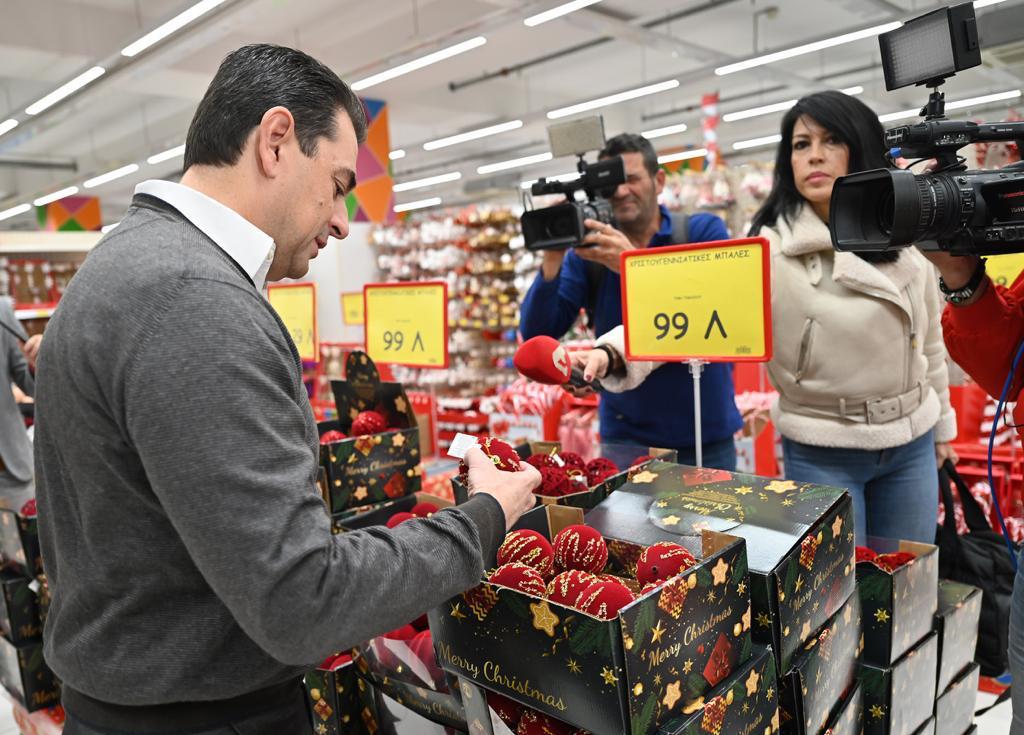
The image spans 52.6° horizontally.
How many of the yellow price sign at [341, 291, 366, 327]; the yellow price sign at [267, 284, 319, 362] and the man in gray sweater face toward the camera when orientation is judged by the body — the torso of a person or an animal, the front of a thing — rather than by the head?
2

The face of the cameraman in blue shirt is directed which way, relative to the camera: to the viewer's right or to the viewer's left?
to the viewer's left

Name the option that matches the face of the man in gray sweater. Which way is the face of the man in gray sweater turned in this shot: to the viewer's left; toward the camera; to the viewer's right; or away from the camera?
to the viewer's right

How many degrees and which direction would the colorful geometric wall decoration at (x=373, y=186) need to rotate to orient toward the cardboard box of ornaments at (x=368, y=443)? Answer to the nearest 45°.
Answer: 0° — it already faces it

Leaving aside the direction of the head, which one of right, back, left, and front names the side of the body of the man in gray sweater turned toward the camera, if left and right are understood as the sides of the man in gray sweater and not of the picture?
right

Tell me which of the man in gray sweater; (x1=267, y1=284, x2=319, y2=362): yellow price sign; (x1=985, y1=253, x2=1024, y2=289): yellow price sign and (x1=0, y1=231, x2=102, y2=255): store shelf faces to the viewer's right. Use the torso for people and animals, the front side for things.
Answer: the man in gray sweater

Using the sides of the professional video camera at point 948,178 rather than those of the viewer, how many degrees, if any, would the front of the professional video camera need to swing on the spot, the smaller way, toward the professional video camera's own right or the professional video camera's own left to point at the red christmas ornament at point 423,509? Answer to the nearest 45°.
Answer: approximately 45° to the professional video camera's own right
